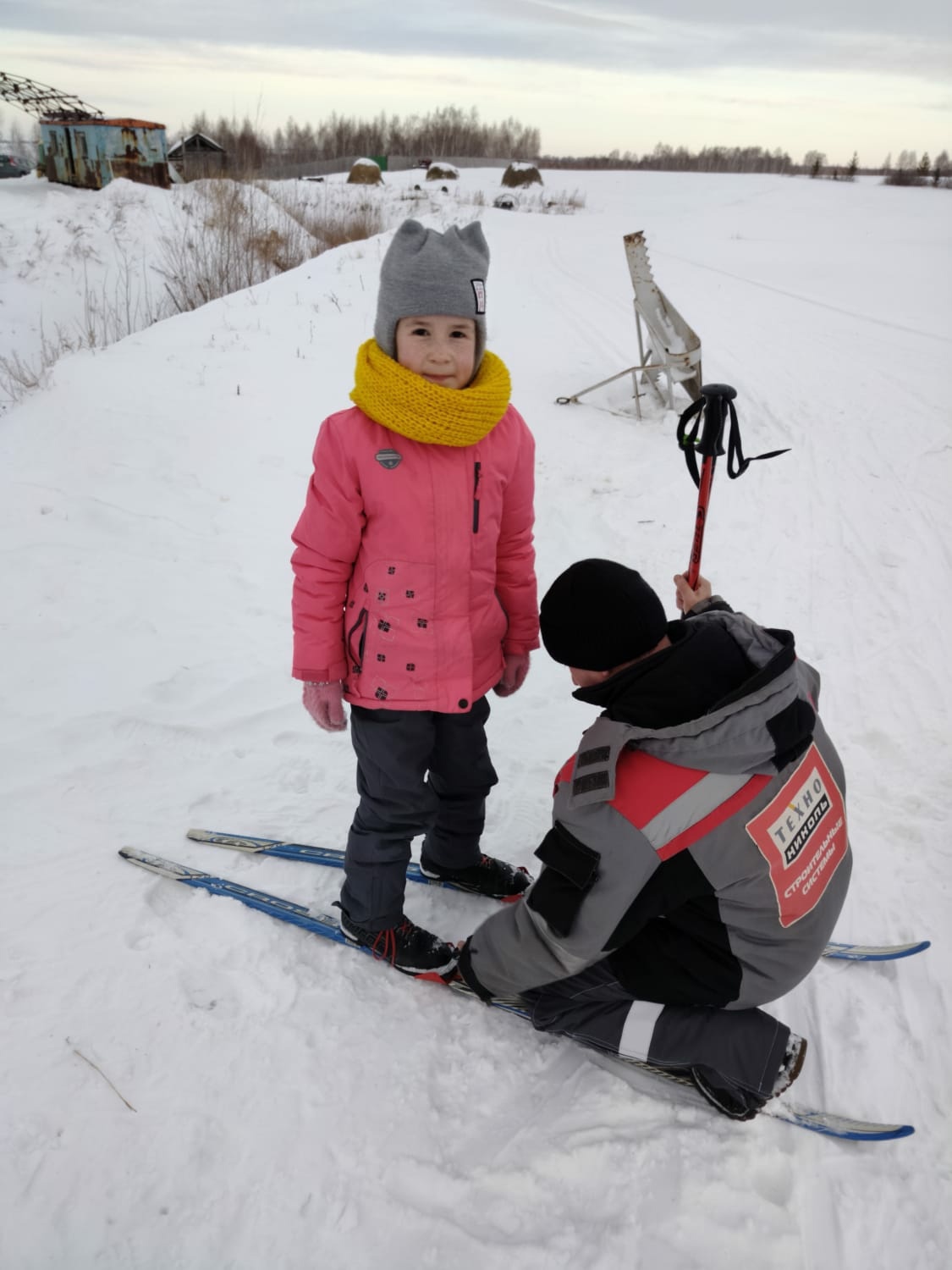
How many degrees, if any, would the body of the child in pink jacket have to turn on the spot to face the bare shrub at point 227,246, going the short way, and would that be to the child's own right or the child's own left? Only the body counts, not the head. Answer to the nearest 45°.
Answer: approximately 135° to the child's own left

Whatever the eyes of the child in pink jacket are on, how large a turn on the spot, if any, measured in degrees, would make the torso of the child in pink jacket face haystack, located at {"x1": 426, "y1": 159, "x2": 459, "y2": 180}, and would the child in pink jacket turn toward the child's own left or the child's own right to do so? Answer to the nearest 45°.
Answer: approximately 135° to the child's own left

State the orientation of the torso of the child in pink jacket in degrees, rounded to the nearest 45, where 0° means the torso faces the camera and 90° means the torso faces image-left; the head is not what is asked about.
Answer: approximately 315°

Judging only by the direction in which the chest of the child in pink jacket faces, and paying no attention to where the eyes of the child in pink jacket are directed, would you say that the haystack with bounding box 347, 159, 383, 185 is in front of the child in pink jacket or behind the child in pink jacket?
behind

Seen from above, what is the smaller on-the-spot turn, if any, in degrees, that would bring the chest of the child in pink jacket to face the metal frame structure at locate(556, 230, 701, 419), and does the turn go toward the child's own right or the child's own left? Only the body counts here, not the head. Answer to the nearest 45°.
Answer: approximately 135° to the child's own left

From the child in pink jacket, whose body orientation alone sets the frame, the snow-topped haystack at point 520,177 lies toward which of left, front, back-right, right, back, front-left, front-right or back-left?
back-left
